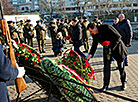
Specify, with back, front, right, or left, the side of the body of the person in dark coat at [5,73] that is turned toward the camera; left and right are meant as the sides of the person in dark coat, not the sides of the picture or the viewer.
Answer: right

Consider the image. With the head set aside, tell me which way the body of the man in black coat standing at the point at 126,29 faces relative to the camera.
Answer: to the viewer's left

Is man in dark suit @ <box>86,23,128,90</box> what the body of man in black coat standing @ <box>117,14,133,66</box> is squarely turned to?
no

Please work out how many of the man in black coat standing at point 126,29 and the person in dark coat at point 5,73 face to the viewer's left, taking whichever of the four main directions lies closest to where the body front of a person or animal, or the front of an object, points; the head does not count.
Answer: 1

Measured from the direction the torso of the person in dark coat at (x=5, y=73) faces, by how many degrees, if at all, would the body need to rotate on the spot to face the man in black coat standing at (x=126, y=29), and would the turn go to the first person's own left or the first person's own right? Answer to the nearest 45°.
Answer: approximately 45° to the first person's own left

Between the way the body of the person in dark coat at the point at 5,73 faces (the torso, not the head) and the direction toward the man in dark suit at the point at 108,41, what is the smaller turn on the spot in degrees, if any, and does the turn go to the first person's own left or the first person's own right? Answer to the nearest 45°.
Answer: approximately 45° to the first person's own left
